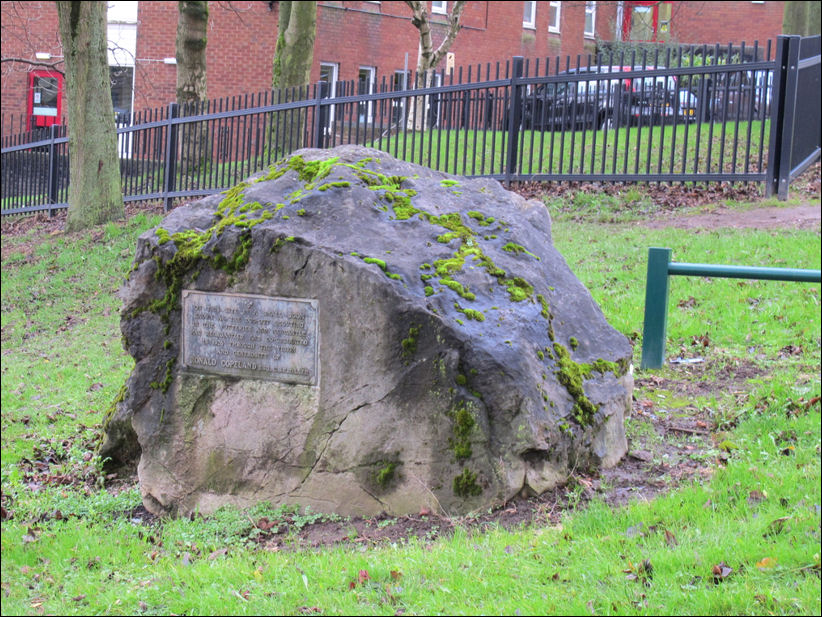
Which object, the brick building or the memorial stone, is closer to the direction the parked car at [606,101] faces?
the brick building

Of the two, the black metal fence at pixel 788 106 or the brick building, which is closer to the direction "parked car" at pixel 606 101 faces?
the brick building

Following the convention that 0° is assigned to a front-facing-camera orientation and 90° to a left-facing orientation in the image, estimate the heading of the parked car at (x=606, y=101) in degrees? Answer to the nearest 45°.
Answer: approximately 135°

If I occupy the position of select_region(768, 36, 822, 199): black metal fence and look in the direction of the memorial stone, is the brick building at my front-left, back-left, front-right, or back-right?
back-right

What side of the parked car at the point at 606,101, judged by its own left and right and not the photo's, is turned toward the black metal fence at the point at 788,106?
back
